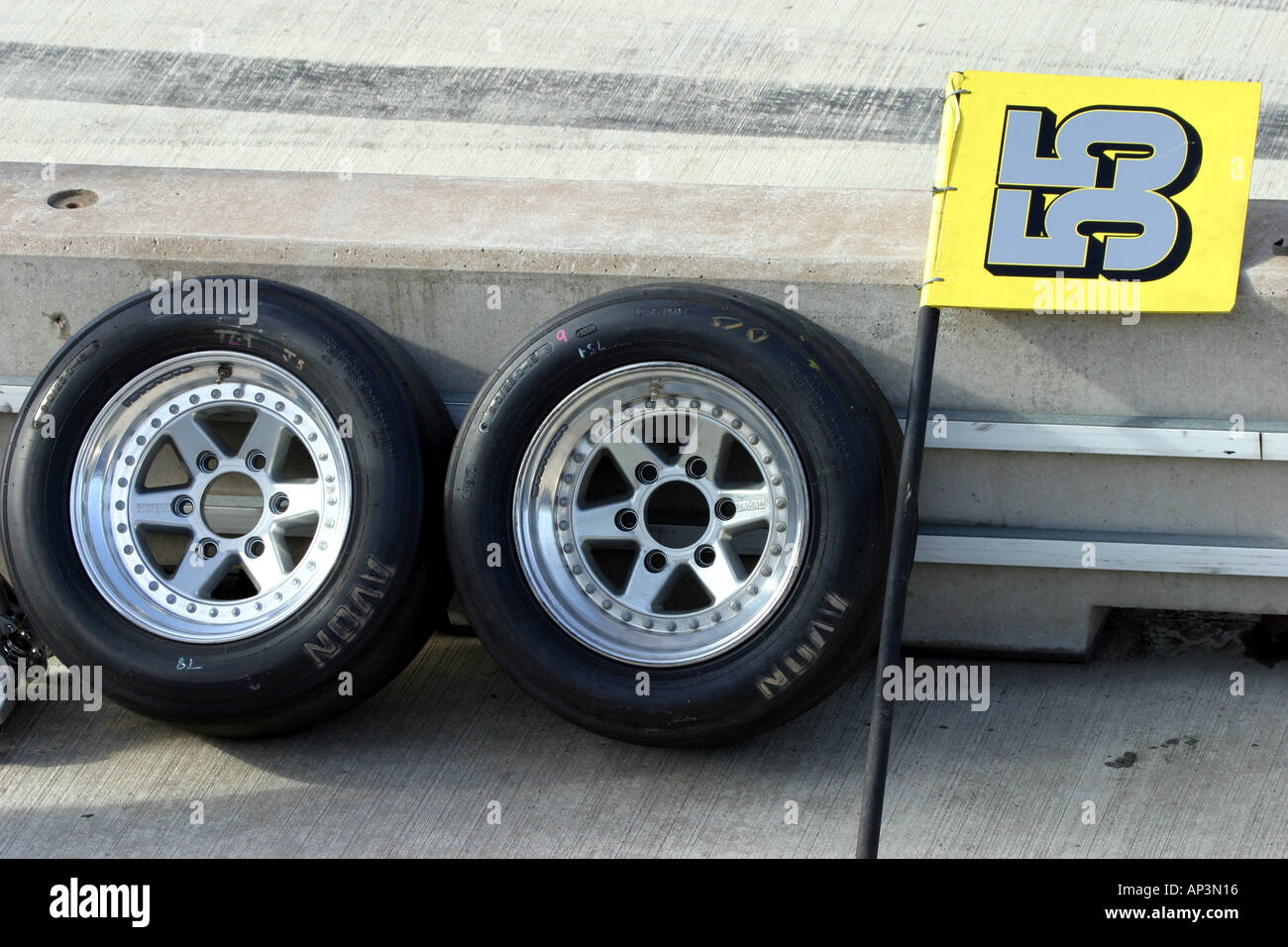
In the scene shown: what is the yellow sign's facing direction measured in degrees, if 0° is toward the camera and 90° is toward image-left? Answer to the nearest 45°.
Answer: approximately 0°

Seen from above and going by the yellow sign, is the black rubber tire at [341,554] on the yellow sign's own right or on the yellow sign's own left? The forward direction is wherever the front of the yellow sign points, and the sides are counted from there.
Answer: on the yellow sign's own right
